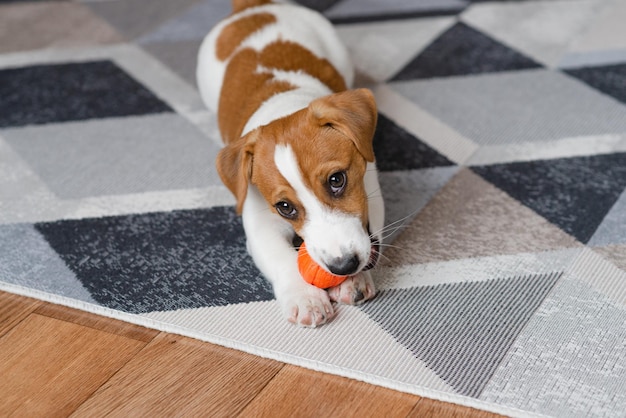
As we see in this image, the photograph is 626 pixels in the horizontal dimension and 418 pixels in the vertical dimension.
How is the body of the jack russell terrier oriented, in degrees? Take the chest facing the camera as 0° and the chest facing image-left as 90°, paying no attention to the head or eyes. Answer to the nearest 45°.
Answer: approximately 0°
